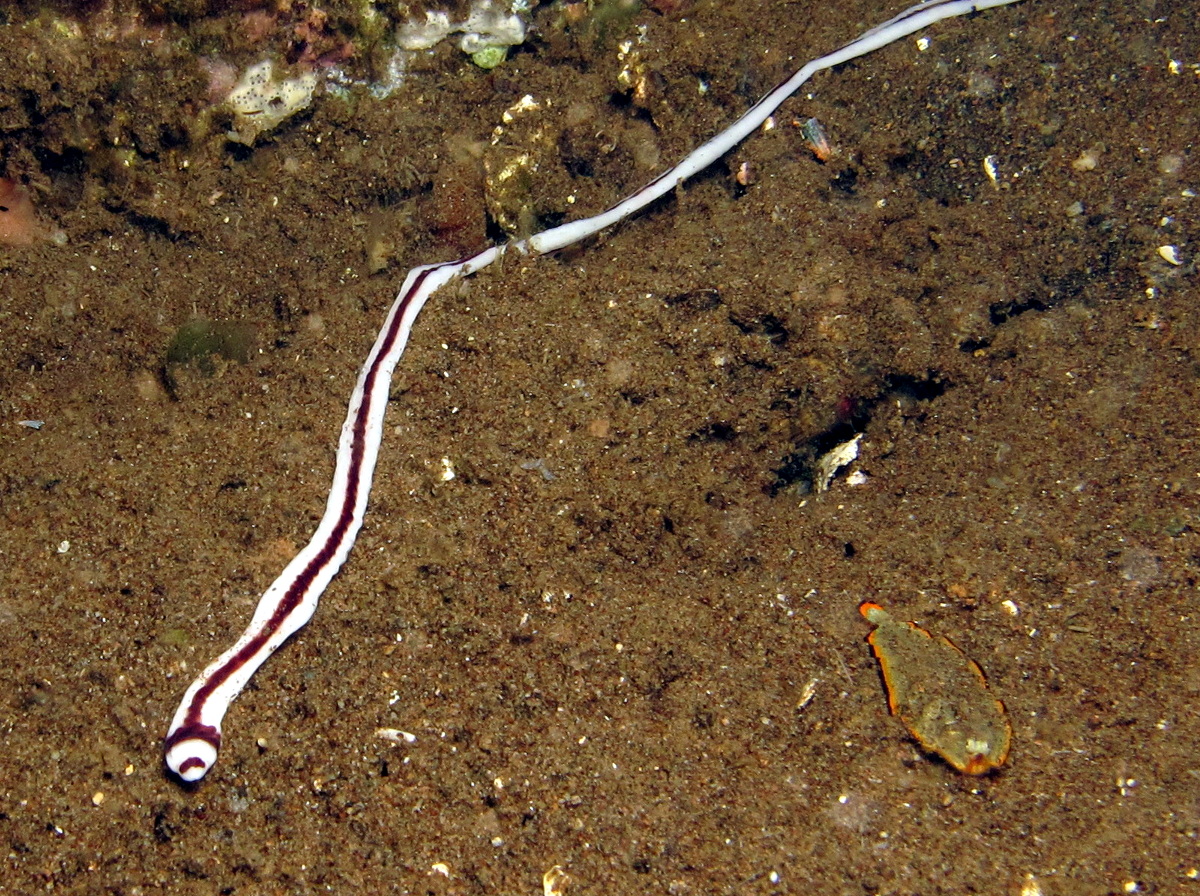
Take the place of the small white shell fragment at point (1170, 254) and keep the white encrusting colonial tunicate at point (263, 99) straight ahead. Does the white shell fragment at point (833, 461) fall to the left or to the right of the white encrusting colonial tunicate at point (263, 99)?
left

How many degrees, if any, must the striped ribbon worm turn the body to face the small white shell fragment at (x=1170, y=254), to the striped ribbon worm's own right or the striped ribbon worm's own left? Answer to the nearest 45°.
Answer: approximately 135° to the striped ribbon worm's own left

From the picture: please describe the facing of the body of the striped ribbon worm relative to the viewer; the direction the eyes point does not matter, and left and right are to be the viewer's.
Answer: facing the viewer and to the left of the viewer
